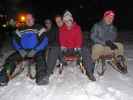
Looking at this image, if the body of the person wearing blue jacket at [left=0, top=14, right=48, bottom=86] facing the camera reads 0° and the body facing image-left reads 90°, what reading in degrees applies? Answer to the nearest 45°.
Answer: approximately 0°

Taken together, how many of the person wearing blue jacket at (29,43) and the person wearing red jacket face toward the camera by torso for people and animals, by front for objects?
2

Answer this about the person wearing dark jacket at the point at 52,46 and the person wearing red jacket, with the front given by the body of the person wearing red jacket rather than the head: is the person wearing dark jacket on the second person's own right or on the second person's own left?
on the second person's own right

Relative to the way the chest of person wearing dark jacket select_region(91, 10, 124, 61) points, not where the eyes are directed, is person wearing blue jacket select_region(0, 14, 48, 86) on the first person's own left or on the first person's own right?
on the first person's own right

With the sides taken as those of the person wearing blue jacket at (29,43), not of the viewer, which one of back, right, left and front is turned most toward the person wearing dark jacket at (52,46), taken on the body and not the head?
left

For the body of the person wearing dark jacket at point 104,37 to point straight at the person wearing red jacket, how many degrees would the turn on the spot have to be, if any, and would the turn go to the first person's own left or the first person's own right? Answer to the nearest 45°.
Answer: approximately 90° to the first person's own right

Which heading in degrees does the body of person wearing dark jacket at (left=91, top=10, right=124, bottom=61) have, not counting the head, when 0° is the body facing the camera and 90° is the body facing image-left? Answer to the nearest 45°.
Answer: approximately 315°

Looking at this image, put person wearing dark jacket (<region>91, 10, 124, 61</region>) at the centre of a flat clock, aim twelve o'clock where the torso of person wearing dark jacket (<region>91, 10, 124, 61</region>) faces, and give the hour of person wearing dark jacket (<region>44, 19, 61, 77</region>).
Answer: person wearing dark jacket (<region>44, 19, 61, 77</region>) is roughly at 4 o'clock from person wearing dark jacket (<region>91, 10, 124, 61</region>).
